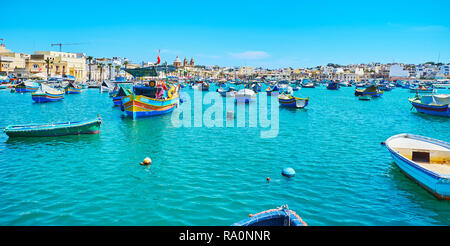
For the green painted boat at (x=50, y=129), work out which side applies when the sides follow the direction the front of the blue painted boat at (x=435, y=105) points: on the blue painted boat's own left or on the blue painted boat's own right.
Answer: on the blue painted boat's own left

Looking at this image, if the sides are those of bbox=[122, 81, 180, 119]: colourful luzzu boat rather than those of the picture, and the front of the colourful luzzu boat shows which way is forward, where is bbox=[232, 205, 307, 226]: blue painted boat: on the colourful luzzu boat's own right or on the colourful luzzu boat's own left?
on the colourful luzzu boat's own left

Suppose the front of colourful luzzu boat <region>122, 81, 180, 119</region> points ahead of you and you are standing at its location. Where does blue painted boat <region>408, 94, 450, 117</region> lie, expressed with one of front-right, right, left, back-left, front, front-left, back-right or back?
back-left

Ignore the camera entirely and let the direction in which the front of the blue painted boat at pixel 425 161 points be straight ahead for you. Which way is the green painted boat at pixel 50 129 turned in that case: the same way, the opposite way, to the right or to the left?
to the right

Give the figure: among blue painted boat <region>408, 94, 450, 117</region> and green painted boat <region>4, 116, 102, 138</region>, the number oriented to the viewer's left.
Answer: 1

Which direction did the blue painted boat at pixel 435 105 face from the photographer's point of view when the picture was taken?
facing to the left of the viewer

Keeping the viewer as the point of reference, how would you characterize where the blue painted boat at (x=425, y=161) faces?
facing away from the viewer and to the left of the viewer

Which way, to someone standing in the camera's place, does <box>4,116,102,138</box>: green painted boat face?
facing to the right of the viewer
